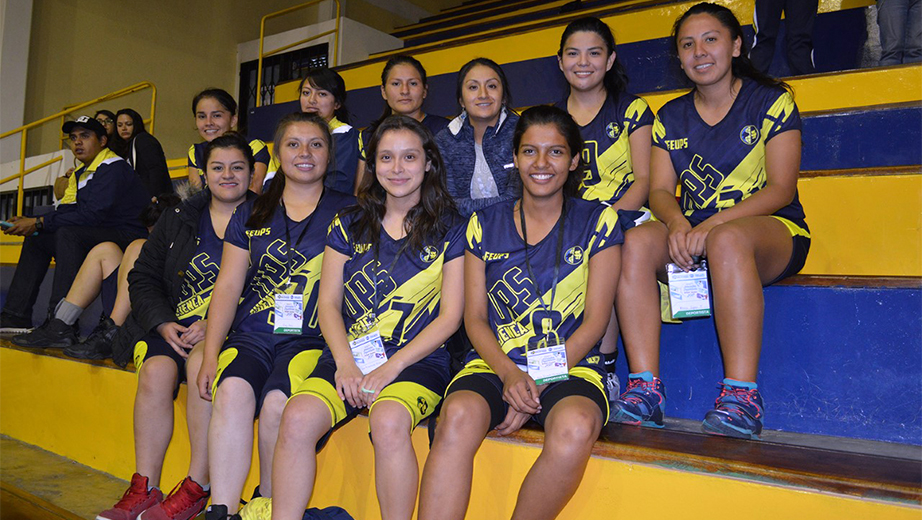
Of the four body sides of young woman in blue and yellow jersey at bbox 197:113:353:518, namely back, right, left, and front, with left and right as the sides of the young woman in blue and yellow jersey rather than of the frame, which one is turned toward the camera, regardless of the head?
front

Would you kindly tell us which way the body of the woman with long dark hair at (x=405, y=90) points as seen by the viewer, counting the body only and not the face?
toward the camera

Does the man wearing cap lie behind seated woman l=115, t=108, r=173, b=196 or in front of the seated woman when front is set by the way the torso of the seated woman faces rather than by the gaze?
in front

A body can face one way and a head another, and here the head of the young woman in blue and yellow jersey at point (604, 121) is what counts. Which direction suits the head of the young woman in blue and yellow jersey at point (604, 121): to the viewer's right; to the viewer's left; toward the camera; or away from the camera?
toward the camera

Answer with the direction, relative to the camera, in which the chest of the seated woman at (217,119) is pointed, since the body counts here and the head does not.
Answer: toward the camera

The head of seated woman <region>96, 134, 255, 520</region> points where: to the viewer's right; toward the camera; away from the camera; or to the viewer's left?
toward the camera

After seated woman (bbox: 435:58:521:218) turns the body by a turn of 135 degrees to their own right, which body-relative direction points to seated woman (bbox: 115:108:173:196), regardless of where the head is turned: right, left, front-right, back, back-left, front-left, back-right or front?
front

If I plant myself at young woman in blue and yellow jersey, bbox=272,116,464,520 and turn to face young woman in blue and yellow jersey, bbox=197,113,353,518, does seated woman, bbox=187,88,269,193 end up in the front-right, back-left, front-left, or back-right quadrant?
front-right

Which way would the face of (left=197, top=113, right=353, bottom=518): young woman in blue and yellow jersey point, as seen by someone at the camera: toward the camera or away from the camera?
toward the camera

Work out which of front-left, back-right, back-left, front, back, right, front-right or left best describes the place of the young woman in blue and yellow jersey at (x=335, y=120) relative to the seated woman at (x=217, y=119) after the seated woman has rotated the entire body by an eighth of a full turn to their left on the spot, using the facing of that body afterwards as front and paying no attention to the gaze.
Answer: front

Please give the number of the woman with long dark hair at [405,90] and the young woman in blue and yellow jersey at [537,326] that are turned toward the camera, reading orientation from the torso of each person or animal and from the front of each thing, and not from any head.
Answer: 2

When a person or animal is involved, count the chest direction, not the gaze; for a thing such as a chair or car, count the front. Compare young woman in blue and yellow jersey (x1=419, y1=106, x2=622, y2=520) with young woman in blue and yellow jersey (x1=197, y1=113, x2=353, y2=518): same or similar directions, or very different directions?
same or similar directions

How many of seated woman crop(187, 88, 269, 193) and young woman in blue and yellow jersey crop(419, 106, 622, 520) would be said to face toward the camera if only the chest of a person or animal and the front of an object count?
2

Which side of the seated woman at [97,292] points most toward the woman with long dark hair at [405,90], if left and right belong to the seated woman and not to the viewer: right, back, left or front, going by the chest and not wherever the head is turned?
left

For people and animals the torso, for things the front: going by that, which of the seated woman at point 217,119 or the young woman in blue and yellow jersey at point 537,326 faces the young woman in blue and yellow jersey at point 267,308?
the seated woman

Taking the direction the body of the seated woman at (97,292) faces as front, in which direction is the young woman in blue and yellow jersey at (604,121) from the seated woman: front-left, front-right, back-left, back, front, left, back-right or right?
left

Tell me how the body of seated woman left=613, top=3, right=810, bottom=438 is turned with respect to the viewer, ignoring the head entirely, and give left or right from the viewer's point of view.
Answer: facing the viewer and to the left of the viewer
